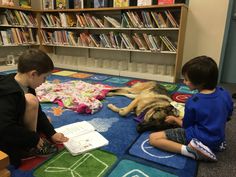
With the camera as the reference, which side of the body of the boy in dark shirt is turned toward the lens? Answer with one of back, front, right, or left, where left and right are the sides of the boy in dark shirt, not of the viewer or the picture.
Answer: right

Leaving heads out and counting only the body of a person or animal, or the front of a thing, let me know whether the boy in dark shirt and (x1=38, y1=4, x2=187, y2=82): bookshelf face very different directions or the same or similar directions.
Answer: very different directions

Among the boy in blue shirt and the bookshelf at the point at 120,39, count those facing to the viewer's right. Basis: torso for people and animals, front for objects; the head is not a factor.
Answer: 0

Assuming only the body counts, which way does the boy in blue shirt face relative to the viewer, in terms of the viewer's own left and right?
facing away from the viewer and to the left of the viewer

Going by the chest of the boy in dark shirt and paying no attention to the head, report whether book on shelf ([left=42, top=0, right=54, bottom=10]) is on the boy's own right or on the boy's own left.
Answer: on the boy's own left

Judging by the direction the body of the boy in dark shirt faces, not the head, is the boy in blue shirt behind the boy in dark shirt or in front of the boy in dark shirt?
in front

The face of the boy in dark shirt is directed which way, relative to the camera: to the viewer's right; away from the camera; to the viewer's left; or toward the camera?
to the viewer's right

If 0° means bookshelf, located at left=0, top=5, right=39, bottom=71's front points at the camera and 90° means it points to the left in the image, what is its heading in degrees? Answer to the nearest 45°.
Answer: approximately 315°

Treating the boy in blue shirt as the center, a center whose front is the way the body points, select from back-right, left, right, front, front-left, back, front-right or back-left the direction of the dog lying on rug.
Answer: front

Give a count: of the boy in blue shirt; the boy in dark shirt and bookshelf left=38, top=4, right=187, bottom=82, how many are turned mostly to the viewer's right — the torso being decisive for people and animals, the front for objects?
1

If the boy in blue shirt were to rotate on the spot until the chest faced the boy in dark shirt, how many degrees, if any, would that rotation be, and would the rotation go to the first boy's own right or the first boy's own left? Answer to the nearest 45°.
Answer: approximately 90° to the first boy's own left

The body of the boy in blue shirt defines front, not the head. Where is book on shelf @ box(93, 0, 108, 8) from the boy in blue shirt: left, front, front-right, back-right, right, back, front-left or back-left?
front

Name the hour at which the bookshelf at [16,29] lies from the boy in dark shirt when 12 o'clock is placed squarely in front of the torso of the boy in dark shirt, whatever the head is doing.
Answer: The bookshelf is roughly at 9 o'clock from the boy in dark shirt.

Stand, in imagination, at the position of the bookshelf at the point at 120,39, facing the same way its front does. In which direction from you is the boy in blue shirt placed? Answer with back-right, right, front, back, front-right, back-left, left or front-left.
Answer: front-left

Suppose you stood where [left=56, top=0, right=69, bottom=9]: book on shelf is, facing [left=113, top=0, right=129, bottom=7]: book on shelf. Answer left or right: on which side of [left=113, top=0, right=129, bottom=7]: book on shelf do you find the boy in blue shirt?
right
